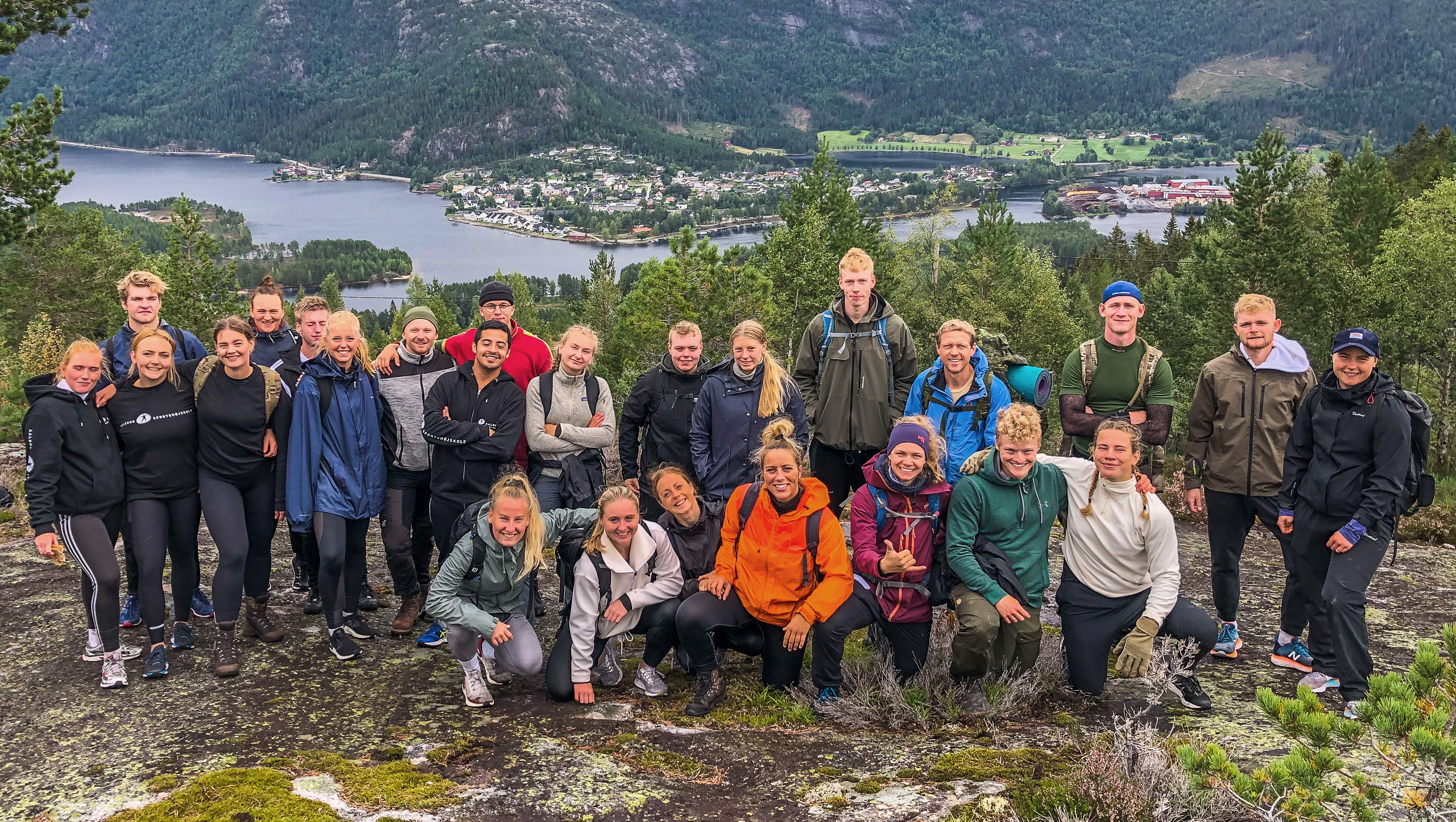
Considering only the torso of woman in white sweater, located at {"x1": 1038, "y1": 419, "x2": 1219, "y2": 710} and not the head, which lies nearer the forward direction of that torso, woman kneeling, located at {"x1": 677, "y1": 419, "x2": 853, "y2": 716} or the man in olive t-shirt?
the woman kneeling

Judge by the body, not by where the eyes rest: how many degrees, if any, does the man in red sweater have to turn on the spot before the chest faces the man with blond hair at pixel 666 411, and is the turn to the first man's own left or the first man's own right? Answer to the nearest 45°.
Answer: approximately 45° to the first man's own left

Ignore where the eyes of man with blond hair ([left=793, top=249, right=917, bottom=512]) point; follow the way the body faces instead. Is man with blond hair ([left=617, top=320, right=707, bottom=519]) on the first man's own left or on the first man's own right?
on the first man's own right

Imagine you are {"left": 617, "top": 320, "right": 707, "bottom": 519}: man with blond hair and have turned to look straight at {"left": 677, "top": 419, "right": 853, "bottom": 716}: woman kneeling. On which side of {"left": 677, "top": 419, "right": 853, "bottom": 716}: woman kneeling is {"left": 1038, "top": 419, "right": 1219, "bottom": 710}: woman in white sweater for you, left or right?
left

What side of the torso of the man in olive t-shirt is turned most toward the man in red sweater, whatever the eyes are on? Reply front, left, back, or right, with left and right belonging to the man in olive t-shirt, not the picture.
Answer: right

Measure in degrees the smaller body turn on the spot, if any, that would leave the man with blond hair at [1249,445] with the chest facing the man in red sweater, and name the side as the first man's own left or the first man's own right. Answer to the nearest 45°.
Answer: approximately 90° to the first man's own right
